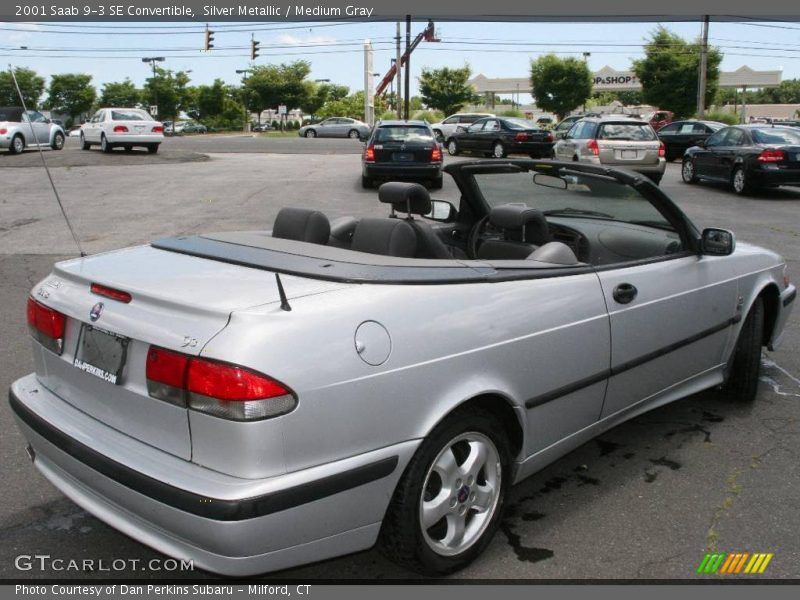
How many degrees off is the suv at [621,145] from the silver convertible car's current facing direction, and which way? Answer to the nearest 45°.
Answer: approximately 45° to its left

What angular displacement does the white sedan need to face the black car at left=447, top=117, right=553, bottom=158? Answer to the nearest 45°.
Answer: approximately 135° to its right

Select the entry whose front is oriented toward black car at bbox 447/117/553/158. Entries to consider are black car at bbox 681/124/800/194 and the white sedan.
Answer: black car at bbox 681/124/800/194

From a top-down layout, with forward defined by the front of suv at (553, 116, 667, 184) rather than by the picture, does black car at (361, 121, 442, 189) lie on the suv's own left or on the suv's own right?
on the suv's own left

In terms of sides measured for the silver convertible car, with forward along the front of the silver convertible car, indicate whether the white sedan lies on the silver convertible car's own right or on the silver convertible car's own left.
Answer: on the silver convertible car's own left

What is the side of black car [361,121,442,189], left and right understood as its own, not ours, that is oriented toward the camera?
back

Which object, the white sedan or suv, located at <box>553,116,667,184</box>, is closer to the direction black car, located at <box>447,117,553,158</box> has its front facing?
the white sedan

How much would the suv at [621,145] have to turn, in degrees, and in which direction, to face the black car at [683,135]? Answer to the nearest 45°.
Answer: approximately 45° to its right

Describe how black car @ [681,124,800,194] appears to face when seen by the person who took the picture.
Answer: facing away from the viewer and to the left of the viewer

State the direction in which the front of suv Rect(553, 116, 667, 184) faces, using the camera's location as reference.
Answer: facing away from the viewer and to the left of the viewer

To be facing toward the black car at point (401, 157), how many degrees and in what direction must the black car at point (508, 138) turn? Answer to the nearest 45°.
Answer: approximately 135° to its left

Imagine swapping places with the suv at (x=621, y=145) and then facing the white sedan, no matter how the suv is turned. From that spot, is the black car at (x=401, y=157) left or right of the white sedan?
left

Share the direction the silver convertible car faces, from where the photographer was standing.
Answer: facing away from the viewer and to the right of the viewer
